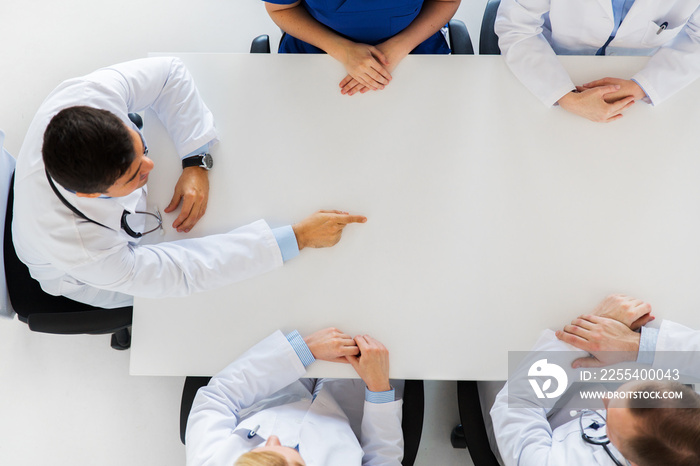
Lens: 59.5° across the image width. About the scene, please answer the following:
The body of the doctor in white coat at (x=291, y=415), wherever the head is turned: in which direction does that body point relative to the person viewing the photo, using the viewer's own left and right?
facing away from the viewer

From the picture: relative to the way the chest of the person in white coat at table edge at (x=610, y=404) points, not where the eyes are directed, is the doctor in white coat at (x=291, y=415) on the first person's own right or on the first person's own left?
on the first person's own left

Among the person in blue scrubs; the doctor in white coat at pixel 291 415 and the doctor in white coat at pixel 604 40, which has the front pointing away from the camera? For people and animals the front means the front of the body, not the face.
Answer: the doctor in white coat at pixel 291 415

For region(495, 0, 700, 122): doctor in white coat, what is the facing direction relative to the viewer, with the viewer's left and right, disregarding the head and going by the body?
facing the viewer

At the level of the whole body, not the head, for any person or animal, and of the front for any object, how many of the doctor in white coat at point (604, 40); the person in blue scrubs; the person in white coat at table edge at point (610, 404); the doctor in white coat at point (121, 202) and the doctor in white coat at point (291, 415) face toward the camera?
2

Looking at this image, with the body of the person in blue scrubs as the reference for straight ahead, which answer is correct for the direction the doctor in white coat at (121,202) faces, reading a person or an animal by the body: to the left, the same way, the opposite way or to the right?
to the left

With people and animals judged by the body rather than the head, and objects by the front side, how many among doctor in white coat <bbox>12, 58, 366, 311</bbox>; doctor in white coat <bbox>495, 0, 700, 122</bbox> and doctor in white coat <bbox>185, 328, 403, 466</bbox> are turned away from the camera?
1

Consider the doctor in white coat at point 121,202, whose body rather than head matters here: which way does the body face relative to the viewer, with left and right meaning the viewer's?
facing to the right of the viewer

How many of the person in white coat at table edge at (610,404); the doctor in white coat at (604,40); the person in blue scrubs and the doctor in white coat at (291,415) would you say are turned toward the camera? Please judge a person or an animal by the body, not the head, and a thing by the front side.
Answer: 2

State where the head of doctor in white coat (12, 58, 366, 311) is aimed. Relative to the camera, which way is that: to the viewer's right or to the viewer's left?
to the viewer's right

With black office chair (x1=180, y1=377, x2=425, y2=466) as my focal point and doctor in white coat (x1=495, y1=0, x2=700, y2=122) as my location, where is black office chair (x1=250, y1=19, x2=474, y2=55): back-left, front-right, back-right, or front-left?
front-right

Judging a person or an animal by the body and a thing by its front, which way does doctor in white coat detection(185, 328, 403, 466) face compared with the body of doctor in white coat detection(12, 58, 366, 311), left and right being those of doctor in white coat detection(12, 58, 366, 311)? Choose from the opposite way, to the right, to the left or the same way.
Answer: to the left
